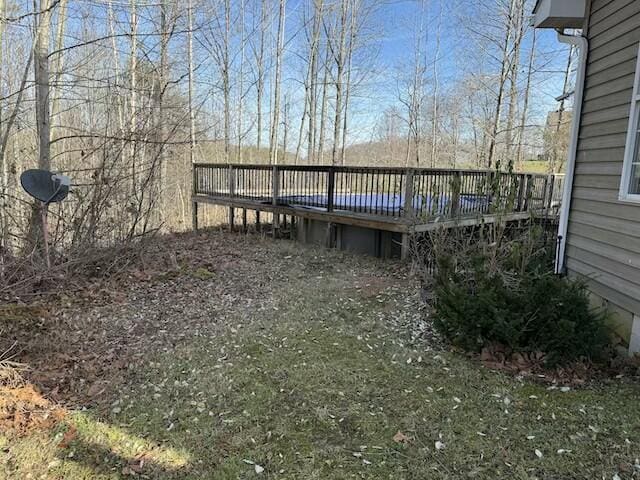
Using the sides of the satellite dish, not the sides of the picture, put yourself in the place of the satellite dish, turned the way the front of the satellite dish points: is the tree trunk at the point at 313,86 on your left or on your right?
on your left

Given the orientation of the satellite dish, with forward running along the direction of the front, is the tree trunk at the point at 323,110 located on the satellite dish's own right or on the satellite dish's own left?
on the satellite dish's own left

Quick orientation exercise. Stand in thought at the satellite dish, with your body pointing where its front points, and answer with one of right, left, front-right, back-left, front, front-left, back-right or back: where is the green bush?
front

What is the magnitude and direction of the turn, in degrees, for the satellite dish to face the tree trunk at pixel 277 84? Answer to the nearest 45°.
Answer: approximately 90° to its left

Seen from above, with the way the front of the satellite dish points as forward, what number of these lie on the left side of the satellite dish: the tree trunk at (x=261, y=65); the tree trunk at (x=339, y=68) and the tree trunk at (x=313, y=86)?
3

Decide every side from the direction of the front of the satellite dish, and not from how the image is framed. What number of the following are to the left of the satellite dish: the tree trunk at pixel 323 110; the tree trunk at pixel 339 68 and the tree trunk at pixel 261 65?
3

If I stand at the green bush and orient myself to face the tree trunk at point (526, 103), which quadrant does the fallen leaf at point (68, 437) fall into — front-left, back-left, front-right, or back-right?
back-left

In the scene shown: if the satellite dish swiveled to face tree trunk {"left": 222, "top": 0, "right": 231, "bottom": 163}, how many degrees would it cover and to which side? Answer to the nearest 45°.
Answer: approximately 90° to its left

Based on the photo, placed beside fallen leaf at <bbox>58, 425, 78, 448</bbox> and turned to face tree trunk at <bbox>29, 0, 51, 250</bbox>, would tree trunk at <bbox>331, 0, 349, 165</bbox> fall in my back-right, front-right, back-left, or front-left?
front-right

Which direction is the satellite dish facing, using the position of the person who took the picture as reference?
facing the viewer and to the right of the viewer
